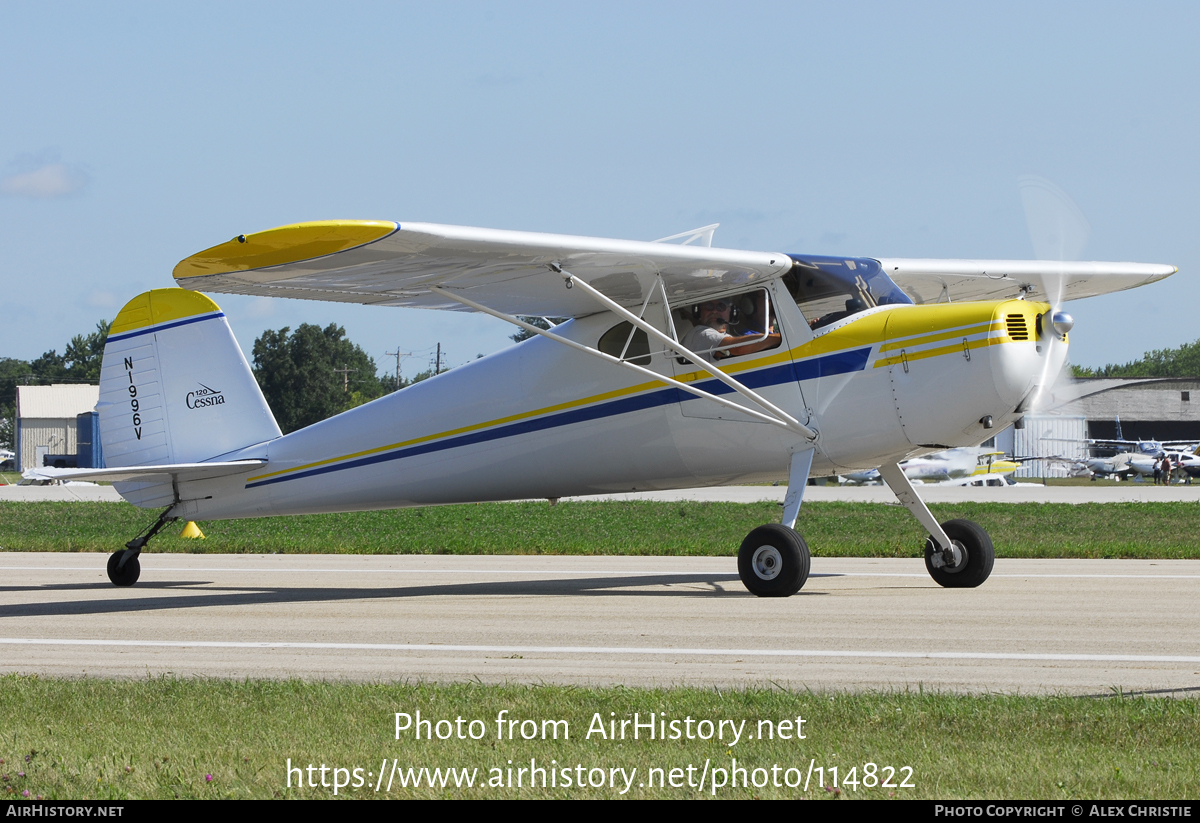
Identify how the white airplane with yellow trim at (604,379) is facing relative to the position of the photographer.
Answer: facing the viewer and to the right of the viewer

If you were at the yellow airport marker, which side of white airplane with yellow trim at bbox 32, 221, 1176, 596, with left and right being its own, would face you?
back
